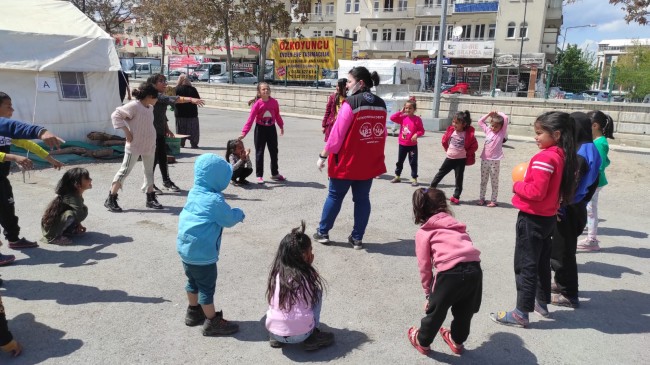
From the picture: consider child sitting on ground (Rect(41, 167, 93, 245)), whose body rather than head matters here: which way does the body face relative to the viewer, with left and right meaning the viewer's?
facing to the right of the viewer

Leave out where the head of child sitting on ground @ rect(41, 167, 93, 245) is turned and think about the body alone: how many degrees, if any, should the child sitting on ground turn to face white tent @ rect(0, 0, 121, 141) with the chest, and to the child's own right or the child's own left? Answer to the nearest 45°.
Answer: approximately 90° to the child's own left

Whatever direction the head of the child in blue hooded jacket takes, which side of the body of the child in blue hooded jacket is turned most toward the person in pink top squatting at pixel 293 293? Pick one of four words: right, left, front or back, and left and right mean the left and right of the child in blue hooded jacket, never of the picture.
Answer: right

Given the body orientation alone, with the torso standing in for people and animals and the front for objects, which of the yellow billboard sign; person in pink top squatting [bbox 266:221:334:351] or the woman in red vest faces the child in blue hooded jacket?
the yellow billboard sign

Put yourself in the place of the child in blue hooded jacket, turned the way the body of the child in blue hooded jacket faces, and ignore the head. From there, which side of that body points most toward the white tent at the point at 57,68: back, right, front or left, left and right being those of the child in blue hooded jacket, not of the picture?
left

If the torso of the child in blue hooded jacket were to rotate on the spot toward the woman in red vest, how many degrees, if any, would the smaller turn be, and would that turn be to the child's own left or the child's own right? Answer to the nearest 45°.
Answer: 0° — they already face them

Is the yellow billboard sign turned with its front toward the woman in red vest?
yes

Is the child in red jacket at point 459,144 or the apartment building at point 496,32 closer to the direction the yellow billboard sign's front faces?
the child in red jacket

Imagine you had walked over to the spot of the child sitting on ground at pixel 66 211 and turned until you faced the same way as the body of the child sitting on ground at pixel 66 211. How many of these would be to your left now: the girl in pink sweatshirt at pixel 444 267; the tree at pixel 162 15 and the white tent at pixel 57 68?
2

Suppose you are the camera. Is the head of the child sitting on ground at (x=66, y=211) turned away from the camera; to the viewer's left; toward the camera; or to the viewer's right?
to the viewer's right

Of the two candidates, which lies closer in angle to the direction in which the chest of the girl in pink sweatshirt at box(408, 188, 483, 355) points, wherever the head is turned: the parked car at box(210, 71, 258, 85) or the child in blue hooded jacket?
the parked car
